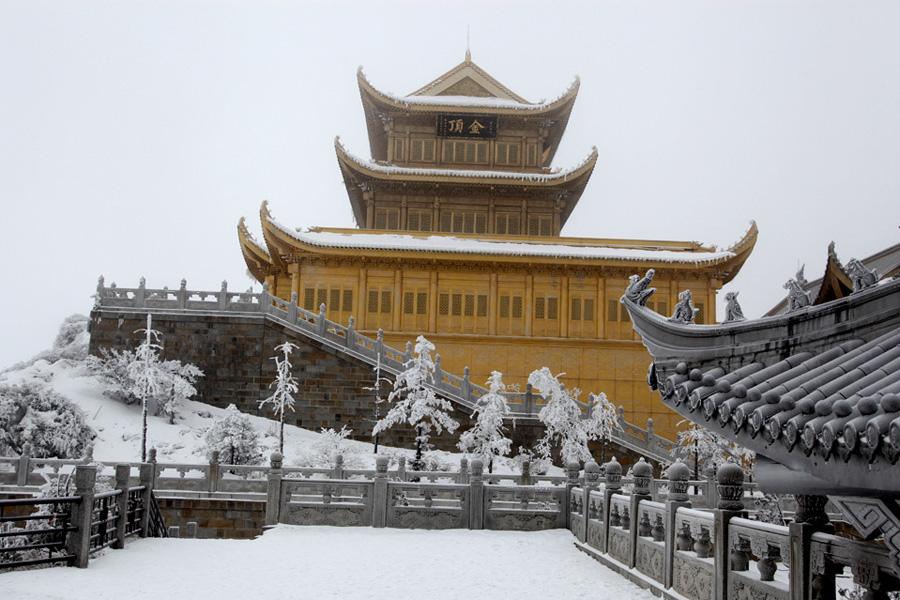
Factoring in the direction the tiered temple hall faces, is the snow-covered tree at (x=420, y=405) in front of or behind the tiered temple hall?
in front

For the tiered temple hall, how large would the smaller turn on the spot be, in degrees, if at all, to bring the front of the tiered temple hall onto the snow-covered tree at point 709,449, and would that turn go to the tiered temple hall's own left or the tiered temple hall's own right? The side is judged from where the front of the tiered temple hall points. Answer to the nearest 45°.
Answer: approximately 45° to the tiered temple hall's own left

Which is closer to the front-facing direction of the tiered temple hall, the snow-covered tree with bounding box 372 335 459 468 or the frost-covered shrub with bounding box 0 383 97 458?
the snow-covered tree

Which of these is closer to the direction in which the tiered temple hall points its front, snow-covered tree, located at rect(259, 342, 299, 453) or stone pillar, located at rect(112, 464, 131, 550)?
the stone pillar

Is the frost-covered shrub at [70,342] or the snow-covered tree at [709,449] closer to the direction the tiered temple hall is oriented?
the snow-covered tree

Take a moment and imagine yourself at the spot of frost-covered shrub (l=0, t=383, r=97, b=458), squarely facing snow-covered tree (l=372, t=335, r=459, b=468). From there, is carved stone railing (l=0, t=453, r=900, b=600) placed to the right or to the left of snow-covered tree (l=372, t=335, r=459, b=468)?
right

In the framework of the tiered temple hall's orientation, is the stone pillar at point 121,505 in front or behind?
in front

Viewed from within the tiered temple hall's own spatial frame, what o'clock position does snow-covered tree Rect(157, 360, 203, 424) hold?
The snow-covered tree is roughly at 2 o'clock from the tiered temple hall.

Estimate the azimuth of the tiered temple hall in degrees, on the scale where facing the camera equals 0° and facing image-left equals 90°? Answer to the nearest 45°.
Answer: approximately 0°

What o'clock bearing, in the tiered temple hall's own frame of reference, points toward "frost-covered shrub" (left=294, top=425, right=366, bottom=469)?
The frost-covered shrub is roughly at 1 o'clock from the tiered temple hall.

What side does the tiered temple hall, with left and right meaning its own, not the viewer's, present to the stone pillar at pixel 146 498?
front

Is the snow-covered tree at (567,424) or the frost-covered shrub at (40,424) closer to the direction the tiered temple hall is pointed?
the snow-covered tree

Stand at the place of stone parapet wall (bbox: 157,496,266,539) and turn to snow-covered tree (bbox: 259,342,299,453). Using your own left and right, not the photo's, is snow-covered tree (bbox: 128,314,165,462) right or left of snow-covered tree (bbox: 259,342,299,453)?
left

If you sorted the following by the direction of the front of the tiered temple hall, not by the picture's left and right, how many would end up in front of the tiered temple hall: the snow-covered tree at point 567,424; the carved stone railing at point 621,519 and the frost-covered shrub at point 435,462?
3

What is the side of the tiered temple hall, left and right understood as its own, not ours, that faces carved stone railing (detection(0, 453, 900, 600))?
front
